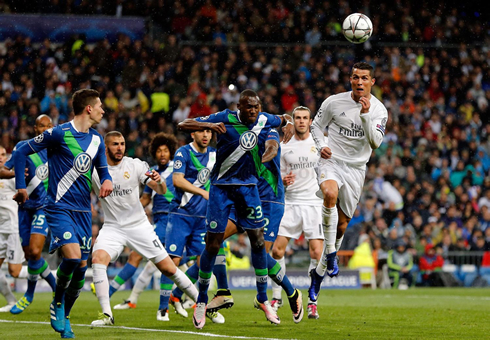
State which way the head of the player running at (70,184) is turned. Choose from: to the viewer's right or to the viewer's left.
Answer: to the viewer's right

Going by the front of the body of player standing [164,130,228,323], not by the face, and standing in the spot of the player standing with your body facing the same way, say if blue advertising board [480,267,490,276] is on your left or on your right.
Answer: on your left

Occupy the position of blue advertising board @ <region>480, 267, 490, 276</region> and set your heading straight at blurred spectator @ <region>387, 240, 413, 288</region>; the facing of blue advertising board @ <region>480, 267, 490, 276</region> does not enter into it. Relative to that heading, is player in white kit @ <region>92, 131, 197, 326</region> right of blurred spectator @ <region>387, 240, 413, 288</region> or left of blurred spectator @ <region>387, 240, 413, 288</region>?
left

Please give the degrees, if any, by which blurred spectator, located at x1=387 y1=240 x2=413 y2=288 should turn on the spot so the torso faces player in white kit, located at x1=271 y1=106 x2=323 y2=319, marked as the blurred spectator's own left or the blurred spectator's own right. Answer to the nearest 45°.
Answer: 0° — they already face them

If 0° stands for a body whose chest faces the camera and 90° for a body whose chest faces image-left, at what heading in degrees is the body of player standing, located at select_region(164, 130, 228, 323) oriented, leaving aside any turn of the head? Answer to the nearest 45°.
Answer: approximately 315°

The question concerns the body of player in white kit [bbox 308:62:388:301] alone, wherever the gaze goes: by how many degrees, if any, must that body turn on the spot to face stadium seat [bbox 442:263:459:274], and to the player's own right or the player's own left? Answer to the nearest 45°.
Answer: approximately 180°

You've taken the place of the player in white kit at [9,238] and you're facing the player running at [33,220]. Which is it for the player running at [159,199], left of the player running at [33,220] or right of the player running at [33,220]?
left

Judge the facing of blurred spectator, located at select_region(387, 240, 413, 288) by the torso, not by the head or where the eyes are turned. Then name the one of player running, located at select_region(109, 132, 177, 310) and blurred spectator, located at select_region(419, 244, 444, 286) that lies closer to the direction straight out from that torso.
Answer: the player running

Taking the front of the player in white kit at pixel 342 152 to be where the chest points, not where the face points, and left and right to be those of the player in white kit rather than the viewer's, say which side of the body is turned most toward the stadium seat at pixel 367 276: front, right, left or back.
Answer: back
